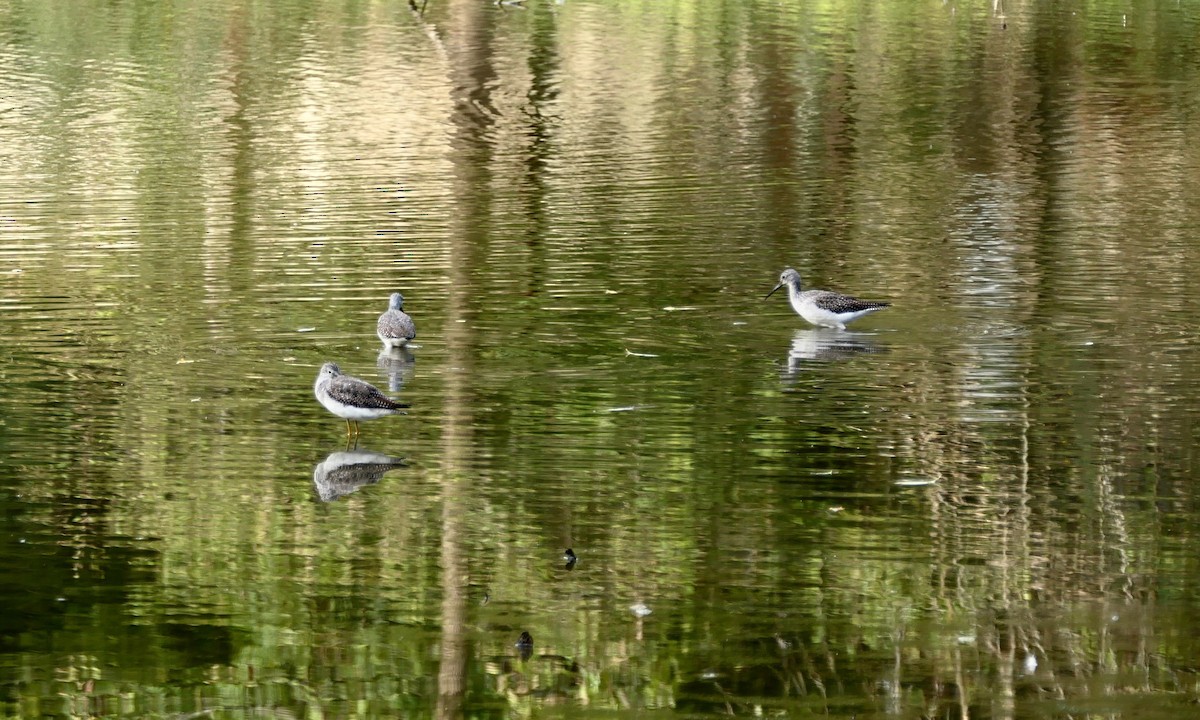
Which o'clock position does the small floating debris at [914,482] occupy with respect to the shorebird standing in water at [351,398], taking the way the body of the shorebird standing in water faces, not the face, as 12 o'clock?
The small floating debris is roughly at 7 o'clock from the shorebird standing in water.

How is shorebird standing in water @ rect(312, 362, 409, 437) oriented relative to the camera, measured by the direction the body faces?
to the viewer's left

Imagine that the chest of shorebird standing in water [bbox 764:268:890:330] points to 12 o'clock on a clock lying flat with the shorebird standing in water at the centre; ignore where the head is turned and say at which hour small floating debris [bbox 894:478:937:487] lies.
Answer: The small floating debris is roughly at 9 o'clock from the shorebird standing in water.

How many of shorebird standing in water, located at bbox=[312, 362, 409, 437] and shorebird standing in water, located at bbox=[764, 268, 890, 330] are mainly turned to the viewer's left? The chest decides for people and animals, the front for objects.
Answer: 2

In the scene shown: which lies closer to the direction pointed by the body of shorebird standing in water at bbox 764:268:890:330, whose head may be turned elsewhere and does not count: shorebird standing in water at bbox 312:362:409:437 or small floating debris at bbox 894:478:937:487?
the shorebird standing in water

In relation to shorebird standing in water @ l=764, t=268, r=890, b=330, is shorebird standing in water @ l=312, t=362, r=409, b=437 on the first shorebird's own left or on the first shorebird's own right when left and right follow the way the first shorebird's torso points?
on the first shorebird's own left

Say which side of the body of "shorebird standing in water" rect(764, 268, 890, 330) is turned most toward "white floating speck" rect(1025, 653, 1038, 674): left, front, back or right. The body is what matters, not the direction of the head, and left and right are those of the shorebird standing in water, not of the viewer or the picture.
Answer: left

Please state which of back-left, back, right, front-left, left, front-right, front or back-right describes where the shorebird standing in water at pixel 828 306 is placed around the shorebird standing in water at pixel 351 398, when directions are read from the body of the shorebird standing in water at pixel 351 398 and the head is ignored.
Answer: back-right

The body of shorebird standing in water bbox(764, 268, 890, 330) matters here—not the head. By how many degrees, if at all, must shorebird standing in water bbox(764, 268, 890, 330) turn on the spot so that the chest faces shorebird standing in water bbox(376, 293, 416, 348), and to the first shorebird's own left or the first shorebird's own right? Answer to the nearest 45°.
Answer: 0° — it already faces it

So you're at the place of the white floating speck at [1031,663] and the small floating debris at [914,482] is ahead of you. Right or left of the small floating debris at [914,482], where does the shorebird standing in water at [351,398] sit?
left

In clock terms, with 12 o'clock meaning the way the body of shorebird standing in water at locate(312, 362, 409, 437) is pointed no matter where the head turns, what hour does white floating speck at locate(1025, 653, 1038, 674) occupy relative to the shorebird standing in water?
The white floating speck is roughly at 8 o'clock from the shorebird standing in water.

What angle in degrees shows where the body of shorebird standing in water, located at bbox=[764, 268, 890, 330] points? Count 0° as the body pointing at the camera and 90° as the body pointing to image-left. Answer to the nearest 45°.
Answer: approximately 90°
